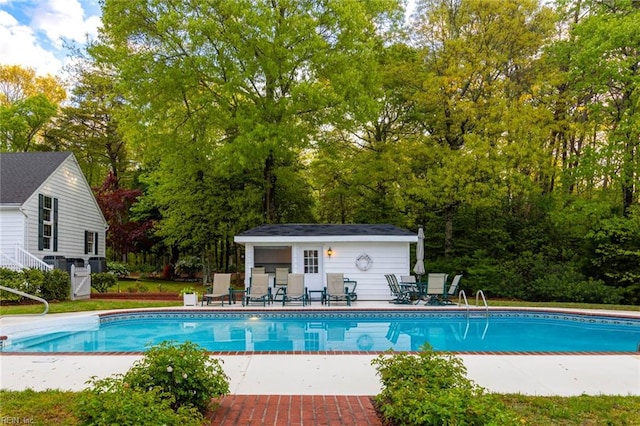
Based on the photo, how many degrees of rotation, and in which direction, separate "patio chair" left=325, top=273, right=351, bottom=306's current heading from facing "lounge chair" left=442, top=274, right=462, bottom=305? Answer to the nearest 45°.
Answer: approximately 90° to its left

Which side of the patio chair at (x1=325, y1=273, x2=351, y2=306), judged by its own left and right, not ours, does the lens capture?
front

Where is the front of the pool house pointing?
toward the camera

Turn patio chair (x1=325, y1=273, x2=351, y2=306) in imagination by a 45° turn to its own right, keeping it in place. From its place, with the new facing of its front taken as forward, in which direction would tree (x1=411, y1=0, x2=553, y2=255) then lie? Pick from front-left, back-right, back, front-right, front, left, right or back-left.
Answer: back

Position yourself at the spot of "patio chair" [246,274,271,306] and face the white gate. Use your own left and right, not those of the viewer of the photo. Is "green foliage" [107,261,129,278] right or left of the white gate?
right

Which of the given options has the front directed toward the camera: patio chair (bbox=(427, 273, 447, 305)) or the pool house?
the pool house

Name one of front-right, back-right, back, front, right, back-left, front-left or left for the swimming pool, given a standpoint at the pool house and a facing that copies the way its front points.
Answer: front

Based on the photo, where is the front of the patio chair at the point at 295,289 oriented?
toward the camera

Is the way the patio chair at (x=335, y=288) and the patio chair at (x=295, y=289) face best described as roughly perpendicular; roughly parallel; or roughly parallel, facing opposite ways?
roughly parallel

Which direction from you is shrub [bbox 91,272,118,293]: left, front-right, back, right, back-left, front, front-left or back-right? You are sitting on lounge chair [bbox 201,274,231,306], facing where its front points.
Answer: right

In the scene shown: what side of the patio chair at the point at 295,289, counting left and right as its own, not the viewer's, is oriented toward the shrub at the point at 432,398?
front

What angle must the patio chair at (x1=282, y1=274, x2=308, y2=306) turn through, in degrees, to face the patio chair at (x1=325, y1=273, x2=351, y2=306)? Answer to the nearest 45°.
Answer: approximately 90° to its left

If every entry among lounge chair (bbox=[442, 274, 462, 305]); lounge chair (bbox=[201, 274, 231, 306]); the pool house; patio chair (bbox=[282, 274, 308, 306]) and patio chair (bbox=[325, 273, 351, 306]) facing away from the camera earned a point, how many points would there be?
0

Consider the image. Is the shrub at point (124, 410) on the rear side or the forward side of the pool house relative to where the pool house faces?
on the forward side

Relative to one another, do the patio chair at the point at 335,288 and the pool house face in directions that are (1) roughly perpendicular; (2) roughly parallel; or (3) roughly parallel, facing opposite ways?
roughly parallel

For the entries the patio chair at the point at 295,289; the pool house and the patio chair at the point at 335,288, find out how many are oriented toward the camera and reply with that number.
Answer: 3

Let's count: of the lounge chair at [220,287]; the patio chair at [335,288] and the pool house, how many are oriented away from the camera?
0
